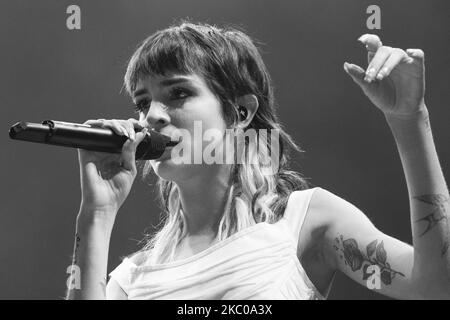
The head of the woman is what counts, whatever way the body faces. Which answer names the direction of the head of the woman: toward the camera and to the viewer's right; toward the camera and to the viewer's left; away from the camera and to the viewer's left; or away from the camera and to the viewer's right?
toward the camera and to the viewer's left

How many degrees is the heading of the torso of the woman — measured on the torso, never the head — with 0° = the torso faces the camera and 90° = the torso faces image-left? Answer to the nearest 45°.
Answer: approximately 45°
